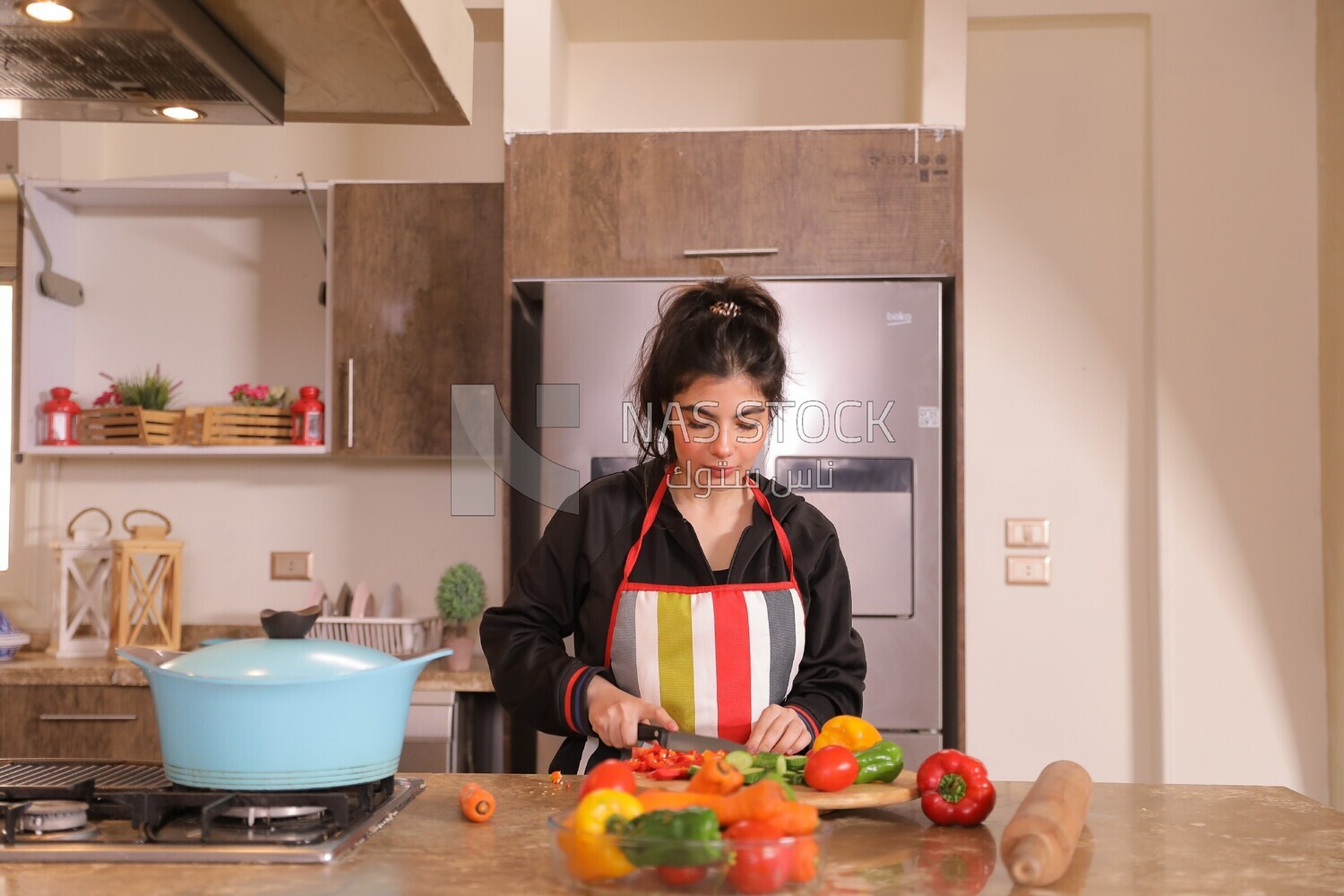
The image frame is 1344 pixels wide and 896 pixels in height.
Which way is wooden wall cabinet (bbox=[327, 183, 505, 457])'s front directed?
toward the camera

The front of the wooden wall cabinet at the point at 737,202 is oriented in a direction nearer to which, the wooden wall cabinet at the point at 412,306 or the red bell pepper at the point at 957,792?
the red bell pepper

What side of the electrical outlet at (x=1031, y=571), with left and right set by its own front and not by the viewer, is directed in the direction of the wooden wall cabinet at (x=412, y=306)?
right

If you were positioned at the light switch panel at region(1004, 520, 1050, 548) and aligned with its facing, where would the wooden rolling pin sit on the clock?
The wooden rolling pin is roughly at 12 o'clock from the light switch panel.

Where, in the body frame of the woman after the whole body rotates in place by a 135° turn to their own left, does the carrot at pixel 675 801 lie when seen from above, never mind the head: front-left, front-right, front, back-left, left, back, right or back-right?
back-right

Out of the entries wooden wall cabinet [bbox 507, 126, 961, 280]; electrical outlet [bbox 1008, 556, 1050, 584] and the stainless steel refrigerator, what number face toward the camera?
3

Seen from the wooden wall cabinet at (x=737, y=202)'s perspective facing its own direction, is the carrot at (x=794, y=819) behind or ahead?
ahead

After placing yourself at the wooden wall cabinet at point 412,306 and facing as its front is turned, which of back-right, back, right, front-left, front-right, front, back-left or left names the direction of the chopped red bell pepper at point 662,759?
front

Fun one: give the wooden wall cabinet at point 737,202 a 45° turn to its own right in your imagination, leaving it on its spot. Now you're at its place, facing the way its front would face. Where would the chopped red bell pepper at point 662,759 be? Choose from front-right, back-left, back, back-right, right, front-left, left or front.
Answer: front-left

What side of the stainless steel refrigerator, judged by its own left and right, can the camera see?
front

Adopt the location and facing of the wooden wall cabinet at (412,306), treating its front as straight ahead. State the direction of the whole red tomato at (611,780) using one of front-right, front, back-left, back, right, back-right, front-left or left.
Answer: front
